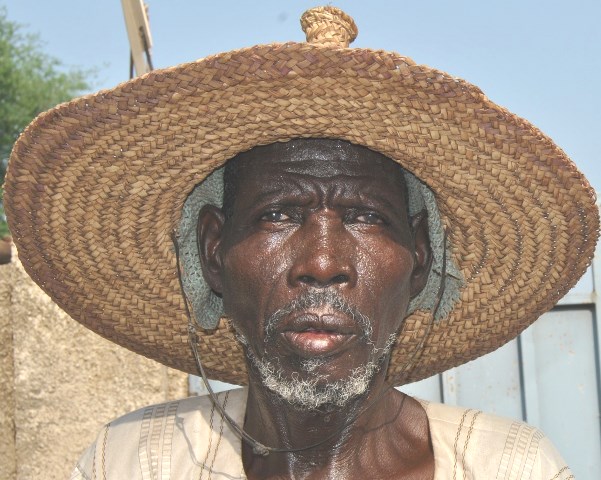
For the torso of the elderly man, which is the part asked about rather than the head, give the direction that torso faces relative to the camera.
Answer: toward the camera

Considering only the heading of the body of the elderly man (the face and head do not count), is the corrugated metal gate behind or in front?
behind

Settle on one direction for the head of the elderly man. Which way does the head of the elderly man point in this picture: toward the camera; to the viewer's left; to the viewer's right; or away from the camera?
toward the camera
